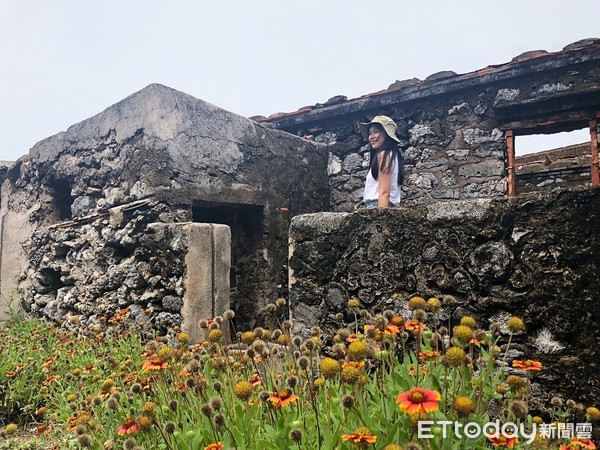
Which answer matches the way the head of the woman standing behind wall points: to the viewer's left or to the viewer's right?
to the viewer's left

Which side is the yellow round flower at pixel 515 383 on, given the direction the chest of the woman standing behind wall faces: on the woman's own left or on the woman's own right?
on the woman's own left

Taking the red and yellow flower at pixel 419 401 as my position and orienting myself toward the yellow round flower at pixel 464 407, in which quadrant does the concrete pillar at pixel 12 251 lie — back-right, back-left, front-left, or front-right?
back-left

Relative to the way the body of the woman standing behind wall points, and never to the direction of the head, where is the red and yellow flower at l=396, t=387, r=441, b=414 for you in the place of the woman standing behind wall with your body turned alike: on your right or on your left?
on your left

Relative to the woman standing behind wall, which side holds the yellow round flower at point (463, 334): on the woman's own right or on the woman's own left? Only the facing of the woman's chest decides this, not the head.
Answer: on the woman's own left
